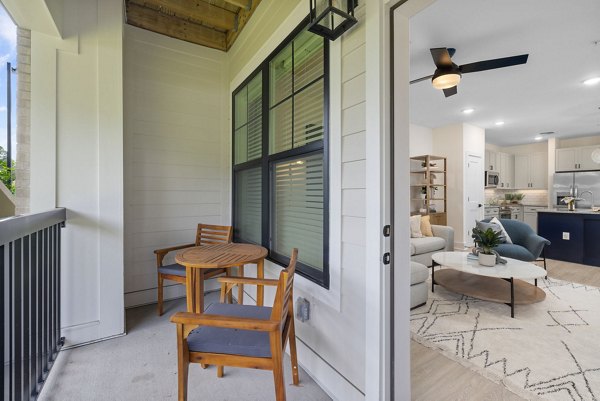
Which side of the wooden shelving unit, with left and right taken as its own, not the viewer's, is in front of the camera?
front

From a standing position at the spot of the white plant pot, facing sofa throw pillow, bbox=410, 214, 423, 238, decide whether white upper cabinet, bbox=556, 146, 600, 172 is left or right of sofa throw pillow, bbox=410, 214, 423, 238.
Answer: right

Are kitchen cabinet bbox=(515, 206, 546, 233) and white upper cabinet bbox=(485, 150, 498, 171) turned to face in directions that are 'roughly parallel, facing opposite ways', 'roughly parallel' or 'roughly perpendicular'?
roughly parallel

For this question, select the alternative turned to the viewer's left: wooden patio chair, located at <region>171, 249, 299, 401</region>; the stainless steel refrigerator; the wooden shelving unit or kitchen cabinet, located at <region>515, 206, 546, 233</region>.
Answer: the wooden patio chair

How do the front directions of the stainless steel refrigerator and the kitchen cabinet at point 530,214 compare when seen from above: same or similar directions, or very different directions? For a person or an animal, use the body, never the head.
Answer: same or similar directions

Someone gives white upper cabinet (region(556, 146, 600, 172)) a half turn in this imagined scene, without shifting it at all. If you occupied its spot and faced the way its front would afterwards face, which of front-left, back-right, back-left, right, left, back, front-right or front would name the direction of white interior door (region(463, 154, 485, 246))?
back-left

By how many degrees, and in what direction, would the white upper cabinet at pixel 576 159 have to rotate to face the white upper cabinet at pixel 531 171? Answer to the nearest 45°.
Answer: approximately 135° to its right

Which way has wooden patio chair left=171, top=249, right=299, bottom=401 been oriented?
to the viewer's left

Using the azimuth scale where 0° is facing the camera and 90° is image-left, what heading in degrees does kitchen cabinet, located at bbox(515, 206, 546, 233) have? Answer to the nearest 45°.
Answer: approximately 0°

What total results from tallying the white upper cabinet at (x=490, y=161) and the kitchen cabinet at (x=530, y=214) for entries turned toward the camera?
2

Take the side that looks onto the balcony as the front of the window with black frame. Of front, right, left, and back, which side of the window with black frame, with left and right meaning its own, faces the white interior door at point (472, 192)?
back

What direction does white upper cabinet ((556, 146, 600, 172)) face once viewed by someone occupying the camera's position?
facing the viewer

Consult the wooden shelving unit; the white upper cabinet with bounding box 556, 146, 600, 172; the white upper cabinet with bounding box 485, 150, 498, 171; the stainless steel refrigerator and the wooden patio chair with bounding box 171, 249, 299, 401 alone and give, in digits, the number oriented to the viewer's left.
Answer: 1

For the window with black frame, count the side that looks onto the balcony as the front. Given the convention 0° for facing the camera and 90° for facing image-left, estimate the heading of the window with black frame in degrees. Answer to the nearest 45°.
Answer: approximately 45°

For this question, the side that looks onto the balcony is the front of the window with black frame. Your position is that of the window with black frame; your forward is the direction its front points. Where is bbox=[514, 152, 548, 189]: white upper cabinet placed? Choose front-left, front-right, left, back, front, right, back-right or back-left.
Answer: back

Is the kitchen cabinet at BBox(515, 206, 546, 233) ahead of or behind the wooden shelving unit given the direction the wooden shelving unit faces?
behind
